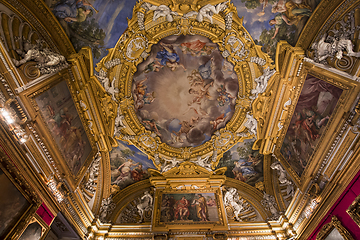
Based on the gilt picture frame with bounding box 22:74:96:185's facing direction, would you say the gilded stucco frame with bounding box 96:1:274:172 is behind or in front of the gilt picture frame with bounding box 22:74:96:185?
in front

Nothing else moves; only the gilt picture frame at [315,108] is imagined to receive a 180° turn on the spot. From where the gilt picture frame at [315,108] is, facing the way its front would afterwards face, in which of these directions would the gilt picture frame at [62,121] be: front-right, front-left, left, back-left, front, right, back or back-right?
back

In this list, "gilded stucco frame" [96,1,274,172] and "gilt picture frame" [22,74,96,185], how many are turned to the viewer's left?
0

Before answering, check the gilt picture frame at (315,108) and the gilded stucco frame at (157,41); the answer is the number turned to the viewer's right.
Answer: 0

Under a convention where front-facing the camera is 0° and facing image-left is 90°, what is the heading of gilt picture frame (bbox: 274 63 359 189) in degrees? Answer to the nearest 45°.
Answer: approximately 45°

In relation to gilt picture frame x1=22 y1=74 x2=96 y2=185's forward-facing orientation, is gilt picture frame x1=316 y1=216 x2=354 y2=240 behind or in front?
in front

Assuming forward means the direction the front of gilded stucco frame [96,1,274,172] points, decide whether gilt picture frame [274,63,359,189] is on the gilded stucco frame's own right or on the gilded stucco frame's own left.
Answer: on the gilded stucco frame's own left

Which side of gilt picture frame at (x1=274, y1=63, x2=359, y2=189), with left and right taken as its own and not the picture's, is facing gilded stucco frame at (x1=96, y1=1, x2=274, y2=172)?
front

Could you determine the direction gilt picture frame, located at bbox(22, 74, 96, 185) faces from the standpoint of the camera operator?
facing the viewer and to the right of the viewer

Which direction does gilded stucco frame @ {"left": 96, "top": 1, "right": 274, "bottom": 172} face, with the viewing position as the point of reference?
facing the viewer
